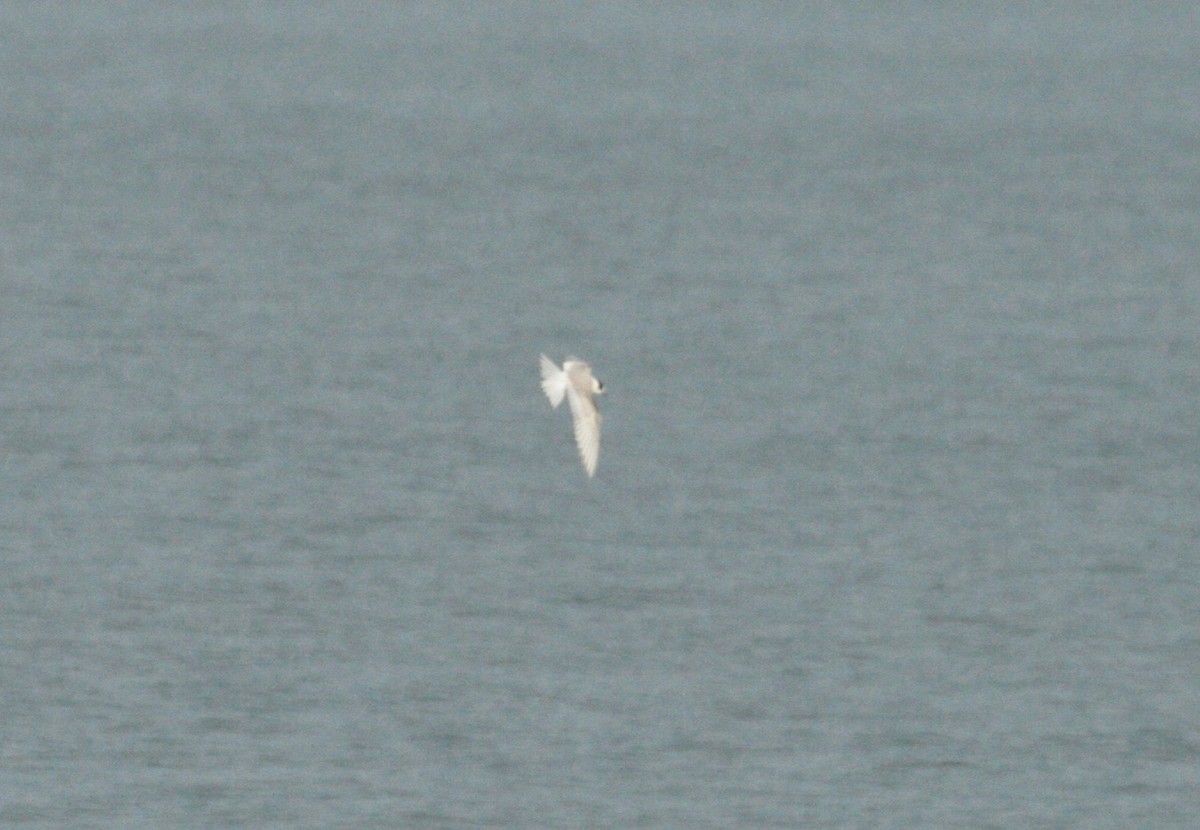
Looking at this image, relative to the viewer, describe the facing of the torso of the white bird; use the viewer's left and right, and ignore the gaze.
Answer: facing to the right of the viewer
